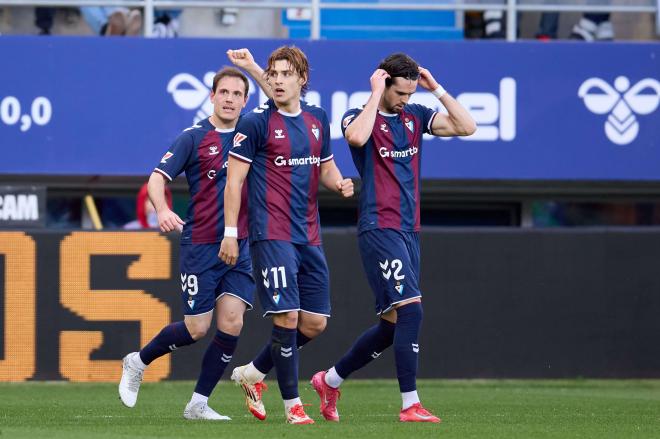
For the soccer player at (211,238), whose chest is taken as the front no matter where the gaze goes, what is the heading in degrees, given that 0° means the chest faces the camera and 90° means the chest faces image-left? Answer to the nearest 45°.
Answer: approximately 315°

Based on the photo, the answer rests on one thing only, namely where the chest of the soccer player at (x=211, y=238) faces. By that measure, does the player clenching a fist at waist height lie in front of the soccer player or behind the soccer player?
in front

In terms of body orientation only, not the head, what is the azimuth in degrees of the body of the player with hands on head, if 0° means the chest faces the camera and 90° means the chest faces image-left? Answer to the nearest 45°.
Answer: approximately 315°

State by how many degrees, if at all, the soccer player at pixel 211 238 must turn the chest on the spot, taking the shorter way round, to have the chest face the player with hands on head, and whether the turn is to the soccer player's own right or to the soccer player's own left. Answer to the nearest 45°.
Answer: approximately 45° to the soccer player's own left

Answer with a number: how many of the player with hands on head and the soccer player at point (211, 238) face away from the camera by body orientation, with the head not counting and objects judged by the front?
0

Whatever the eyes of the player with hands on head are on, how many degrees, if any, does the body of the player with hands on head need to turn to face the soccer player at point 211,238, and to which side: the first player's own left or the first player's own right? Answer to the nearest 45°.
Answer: approximately 135° to the first player's own right
